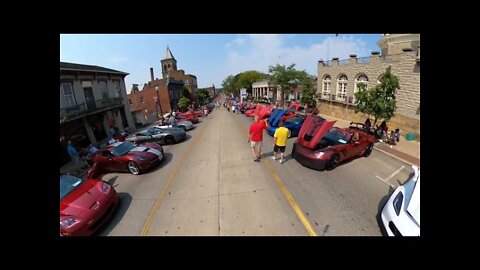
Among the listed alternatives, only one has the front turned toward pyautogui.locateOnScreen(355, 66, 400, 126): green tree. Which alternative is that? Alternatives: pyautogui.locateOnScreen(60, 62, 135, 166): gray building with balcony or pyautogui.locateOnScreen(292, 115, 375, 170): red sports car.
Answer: the gray building with balcony

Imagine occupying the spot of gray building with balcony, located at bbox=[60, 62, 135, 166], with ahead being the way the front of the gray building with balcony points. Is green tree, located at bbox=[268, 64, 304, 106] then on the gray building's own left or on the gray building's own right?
on the gray building's own left

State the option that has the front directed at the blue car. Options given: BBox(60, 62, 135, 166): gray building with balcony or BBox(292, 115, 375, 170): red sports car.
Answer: the gray building with balcony

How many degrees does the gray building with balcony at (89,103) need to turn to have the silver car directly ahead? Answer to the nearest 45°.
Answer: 0° — it already faces it

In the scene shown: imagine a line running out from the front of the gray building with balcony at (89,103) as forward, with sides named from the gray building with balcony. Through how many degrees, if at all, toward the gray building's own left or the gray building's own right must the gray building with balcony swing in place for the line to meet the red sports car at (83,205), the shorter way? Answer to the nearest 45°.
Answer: approximately 45° to the gray building's own right

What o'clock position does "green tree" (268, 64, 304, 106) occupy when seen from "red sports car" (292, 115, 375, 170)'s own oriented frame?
The green tree is roughly at 4 o'clock from the red sports car.
